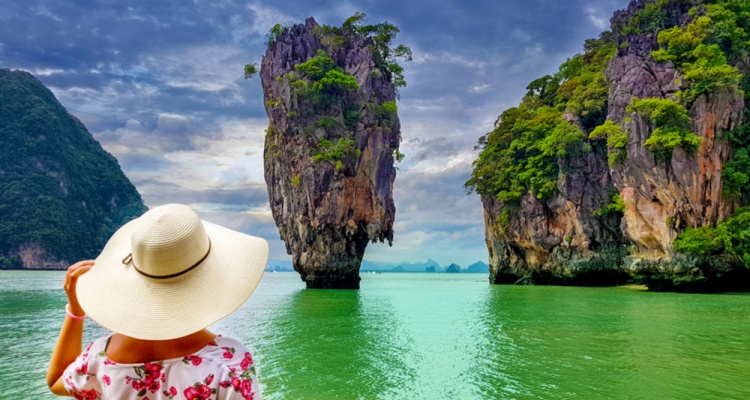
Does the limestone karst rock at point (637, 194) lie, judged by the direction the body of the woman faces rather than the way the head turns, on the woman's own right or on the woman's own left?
on the woman's own right

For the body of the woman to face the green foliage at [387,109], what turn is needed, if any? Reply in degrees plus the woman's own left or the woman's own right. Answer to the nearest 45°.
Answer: approximately 45° to the woman's own right

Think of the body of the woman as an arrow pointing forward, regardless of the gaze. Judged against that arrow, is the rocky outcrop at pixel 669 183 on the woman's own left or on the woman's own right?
on the woman's own right

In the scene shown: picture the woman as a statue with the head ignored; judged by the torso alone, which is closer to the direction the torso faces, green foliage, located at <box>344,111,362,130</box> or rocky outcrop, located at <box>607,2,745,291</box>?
the green foliage

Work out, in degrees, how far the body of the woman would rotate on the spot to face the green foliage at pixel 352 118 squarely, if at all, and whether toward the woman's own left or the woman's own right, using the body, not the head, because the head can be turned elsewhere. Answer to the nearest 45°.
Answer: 0° — they already face it

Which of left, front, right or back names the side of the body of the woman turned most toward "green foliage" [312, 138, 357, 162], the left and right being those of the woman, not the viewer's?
front

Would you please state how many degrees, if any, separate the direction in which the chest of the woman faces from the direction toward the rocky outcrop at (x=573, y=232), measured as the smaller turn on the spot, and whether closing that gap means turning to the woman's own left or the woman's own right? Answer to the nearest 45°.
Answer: approximately 45° to the woman's own right

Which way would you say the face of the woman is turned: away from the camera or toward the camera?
away from the camera

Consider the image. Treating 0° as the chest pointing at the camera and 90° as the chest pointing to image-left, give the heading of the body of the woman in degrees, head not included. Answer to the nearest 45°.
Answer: approximately 180°
